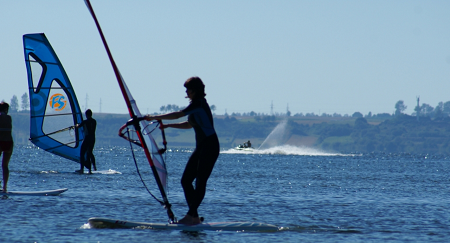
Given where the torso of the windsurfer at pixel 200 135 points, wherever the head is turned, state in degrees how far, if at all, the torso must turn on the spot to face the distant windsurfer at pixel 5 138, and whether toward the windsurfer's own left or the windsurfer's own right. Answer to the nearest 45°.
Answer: approximately 45° to the windsurfer's own right

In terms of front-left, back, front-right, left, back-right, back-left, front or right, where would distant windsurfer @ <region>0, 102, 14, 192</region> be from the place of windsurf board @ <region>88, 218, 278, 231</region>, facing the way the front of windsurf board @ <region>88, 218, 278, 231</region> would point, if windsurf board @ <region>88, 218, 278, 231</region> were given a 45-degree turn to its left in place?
right

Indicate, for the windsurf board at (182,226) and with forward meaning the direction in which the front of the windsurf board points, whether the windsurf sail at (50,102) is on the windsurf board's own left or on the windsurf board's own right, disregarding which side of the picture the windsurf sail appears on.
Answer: on the windsurf board's own right

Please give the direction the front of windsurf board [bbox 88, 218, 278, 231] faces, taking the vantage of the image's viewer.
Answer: facing to the left of the viewer

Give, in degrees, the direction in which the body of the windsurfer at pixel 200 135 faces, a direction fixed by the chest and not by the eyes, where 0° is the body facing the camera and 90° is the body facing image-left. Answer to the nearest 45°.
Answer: approximately 90°
